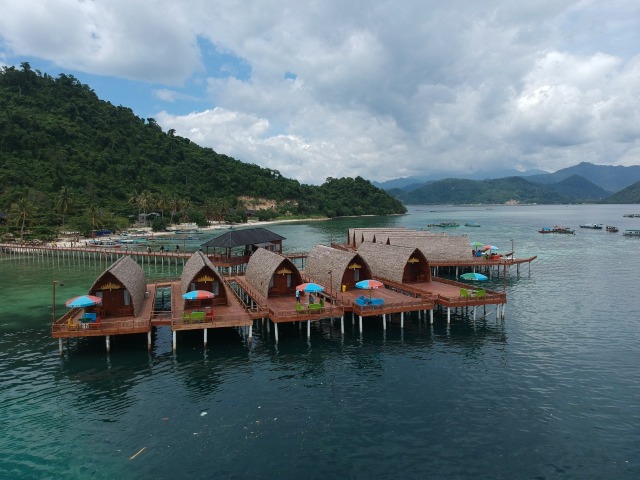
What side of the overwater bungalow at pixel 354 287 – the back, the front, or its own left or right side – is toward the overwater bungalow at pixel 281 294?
right

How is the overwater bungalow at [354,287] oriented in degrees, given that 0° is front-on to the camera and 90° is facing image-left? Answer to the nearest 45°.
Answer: approximately 315°

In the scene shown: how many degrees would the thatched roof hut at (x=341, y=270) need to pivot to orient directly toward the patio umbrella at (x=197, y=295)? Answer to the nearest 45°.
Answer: approximately 90° to its right

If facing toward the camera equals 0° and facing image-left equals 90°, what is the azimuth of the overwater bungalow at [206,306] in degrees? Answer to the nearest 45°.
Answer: approximately 315°

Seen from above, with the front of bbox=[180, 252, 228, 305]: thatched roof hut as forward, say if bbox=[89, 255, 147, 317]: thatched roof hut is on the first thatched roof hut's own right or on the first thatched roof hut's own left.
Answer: on the first thatched roof hut's own right

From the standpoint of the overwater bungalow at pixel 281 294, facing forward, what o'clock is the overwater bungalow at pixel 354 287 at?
the overwater bungalow at pixel 354 287 is roughly at 10 o'clock from the overwater bungalow at pixel 281 294.

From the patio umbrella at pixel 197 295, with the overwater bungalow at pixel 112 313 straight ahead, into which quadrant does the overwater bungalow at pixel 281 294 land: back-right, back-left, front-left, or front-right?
back-right

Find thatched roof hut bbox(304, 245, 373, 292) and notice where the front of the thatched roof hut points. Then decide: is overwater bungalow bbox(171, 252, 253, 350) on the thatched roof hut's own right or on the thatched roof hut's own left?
on the thatched roof hut's own right

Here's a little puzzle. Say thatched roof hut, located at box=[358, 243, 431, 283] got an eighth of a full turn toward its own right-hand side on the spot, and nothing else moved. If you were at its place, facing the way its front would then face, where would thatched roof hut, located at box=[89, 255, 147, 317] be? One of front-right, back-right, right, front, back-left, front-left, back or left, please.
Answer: front-right

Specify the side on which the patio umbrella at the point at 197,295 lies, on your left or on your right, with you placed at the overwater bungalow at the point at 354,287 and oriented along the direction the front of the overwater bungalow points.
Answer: on your right
